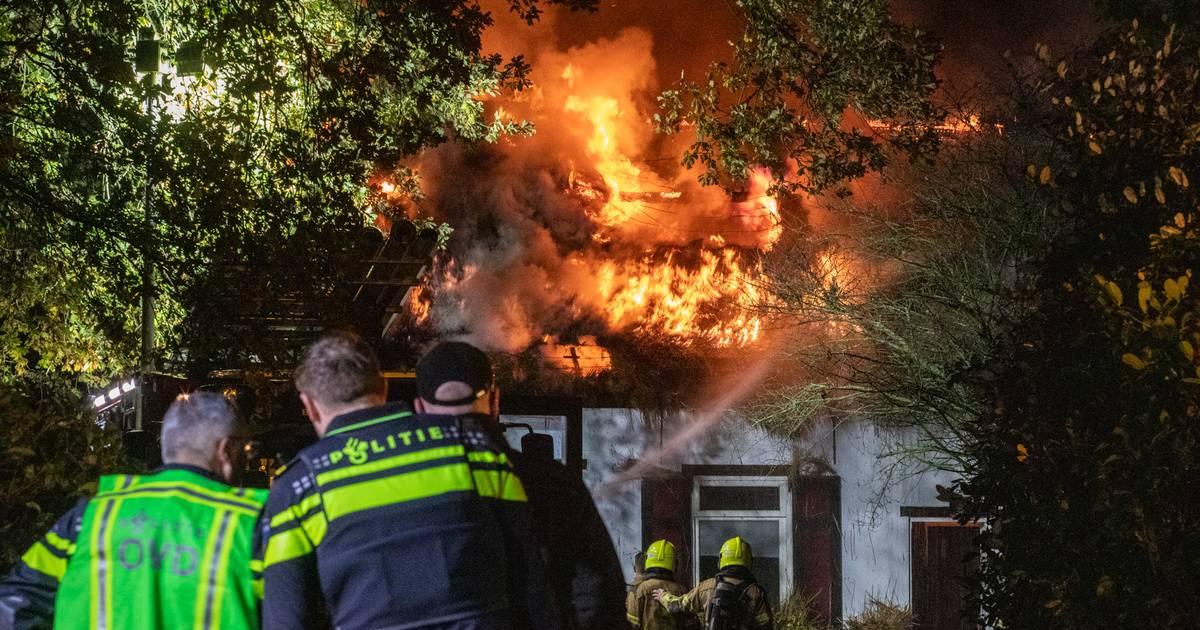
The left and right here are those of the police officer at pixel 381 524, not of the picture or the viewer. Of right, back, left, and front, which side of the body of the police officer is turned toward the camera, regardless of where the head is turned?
back

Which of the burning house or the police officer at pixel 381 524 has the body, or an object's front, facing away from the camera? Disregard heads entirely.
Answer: the police officer

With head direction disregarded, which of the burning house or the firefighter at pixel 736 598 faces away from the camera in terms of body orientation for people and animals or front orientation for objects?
the firefighter

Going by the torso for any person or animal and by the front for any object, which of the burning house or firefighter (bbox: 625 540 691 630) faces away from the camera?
the firefighter

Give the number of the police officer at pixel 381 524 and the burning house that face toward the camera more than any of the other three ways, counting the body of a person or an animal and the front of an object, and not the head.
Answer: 1

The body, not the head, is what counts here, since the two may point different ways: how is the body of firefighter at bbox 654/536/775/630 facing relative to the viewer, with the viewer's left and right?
facing away from the viewer

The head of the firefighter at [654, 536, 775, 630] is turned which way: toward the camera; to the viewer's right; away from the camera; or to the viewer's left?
away from the camera

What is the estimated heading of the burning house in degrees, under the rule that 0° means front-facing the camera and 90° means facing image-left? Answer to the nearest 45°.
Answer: approximately 0°

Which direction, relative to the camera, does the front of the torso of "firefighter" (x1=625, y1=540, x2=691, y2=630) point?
away from the camera
